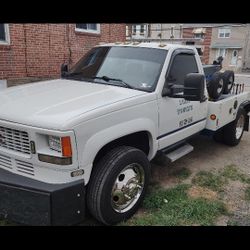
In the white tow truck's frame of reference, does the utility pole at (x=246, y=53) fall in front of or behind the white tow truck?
behind

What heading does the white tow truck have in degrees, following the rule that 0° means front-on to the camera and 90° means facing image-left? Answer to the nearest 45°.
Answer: approximately 45°
